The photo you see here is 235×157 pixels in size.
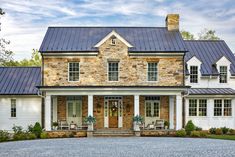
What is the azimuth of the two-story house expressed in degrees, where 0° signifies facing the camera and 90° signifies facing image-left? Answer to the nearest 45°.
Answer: approximately 0°

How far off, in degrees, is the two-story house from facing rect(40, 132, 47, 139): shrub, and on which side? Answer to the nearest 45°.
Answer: approximately 45° to its right
